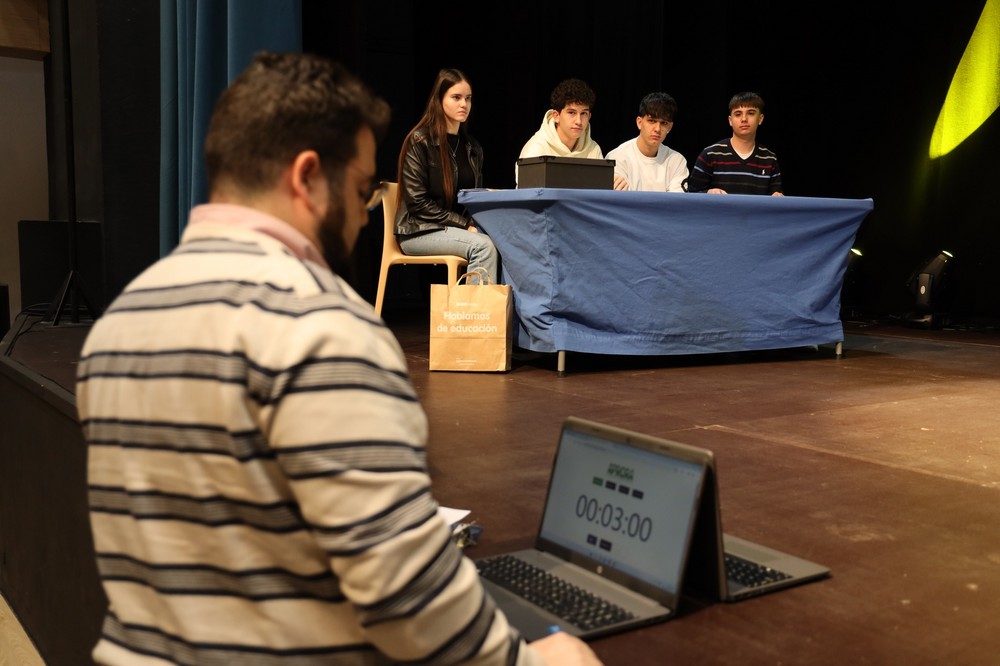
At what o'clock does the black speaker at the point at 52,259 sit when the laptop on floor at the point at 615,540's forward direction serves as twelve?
The black speaker is roughly at 3 o'clock from the laptop on floor.

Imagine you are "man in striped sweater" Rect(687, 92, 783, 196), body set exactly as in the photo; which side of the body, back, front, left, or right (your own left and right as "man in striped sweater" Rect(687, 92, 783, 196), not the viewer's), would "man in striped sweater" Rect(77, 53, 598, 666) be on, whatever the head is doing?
front

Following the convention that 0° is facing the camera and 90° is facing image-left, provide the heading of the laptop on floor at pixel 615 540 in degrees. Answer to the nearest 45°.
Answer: approximately 45°

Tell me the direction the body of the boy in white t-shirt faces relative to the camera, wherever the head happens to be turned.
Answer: toward the camera

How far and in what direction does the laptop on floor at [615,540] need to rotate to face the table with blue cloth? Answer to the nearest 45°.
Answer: approximately 135° to its right

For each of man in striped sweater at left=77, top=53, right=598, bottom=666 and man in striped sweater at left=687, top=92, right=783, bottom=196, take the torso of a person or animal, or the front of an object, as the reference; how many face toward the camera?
1

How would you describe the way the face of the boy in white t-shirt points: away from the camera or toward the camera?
toward the camera

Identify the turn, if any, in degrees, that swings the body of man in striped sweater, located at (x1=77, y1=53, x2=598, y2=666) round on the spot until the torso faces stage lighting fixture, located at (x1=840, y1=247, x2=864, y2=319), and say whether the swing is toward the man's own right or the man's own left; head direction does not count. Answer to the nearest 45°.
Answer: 0° — they already face it

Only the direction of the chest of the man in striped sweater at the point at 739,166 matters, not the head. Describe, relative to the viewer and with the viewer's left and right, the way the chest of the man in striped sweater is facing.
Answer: facing the viewer

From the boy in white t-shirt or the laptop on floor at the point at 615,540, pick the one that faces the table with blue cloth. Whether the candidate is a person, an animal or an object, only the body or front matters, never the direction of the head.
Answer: the boy in white t-shirt

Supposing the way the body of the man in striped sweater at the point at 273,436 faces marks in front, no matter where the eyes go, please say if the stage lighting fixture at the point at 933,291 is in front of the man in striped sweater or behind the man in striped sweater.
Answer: in front

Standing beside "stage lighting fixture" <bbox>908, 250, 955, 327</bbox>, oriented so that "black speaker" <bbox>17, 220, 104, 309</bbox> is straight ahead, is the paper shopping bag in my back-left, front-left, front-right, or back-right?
front-left

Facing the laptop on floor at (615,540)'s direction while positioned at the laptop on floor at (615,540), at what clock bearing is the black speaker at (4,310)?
The black speaker is roughly at 3 o'clock from the laptop on floor.

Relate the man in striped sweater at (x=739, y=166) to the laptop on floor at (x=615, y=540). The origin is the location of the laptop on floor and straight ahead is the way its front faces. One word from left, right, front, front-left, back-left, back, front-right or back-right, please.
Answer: back-right

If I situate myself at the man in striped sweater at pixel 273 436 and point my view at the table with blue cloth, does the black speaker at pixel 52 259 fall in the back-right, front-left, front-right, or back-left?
front-left

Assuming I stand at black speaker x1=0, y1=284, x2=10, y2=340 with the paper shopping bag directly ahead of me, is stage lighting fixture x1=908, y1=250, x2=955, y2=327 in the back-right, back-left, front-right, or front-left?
front-left

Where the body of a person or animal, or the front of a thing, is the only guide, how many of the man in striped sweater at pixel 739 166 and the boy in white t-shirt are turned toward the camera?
2

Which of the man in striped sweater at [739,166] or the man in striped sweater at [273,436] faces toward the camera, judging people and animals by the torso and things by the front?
the man in striped sweater at [739,166]

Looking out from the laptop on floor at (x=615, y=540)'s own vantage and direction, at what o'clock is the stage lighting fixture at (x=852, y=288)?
The stage lighting fixture is roughly at 5 o'clock from the laptop on floor.

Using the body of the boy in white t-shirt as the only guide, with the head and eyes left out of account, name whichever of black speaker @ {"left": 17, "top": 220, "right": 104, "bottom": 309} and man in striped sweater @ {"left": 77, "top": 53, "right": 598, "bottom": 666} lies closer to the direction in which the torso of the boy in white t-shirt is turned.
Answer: the man in striped sweater
